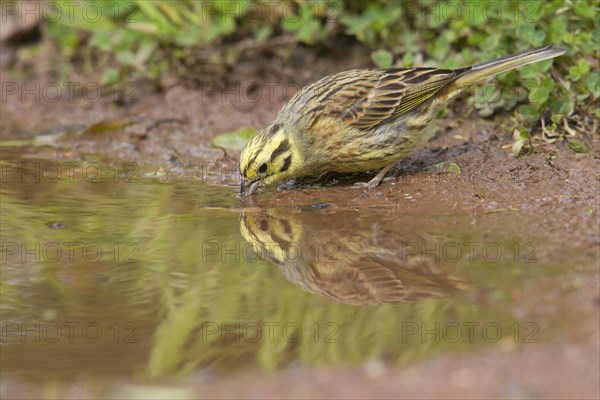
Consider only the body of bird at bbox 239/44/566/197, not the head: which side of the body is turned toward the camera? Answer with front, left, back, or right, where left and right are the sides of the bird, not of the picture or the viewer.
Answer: left

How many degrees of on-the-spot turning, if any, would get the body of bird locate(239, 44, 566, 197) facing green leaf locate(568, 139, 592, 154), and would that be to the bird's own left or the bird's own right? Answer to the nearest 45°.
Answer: approximately 180°
